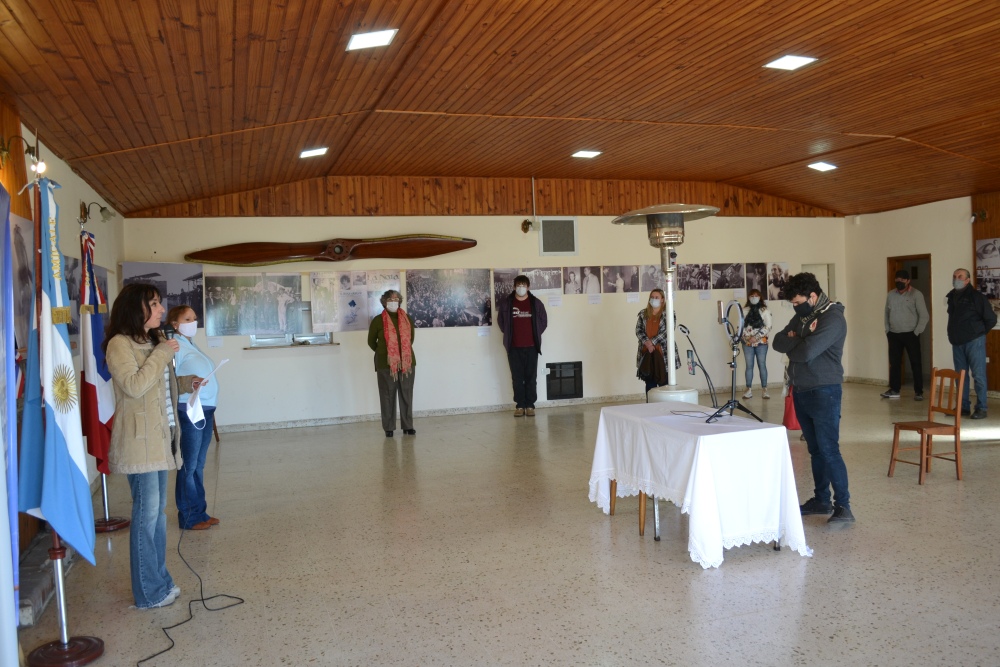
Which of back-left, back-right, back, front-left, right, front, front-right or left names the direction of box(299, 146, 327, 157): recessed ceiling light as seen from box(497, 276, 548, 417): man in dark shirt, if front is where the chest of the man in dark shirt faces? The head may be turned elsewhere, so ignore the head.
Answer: front-right

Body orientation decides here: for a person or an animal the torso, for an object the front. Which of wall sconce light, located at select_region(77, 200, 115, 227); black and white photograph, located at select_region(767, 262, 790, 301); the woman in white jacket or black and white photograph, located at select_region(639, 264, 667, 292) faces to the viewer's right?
the wall sconce light

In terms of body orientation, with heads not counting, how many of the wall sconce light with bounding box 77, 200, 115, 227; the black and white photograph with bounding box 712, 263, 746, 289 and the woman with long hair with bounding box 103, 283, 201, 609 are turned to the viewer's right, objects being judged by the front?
2

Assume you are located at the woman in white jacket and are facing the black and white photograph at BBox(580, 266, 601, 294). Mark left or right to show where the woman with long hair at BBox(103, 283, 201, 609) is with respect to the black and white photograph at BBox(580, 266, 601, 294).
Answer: left

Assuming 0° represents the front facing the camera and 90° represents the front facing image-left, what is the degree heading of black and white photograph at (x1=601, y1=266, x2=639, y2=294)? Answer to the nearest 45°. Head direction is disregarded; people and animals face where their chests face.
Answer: approximately 0°

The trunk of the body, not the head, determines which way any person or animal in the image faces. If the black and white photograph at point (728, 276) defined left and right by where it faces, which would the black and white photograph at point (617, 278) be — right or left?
on its right

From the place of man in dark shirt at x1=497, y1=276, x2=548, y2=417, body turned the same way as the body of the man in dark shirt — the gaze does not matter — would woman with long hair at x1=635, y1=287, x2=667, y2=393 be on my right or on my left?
on my left

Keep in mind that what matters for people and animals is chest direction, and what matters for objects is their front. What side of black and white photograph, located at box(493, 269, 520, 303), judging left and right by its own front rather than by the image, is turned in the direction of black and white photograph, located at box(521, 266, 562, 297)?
left

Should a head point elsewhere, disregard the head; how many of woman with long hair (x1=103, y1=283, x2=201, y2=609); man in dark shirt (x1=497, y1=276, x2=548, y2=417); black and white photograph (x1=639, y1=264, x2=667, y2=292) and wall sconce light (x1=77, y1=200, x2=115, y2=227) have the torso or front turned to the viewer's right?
2

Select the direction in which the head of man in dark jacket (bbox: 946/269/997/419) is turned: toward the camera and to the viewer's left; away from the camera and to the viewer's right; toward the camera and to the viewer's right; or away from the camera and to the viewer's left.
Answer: toward the camera and to the viewer's left
